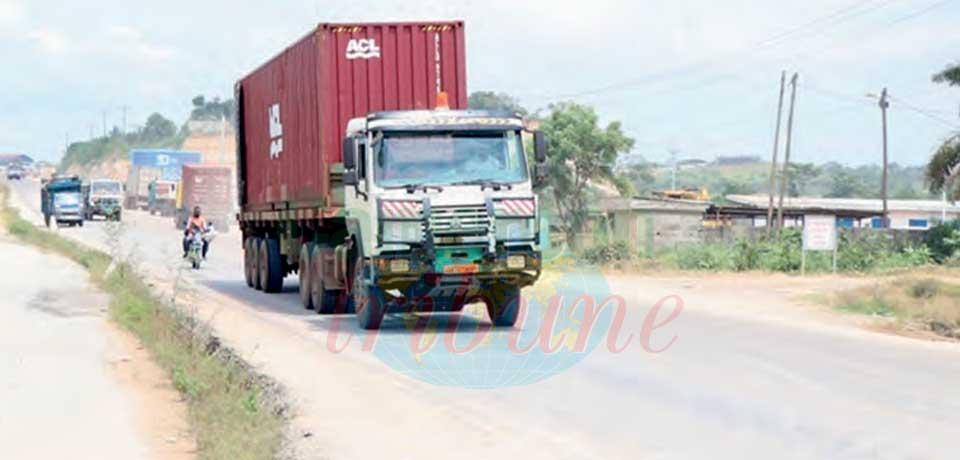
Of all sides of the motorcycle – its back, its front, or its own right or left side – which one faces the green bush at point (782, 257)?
left

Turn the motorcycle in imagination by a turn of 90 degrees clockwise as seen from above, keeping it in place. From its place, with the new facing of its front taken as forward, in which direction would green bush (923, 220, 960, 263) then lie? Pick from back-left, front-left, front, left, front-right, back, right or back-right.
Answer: back

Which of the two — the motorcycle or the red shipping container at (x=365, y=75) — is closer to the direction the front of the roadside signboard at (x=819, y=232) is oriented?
the red shipping container

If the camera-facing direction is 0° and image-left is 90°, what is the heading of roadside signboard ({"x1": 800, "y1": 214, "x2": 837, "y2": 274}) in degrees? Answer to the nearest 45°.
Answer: approximately 0°

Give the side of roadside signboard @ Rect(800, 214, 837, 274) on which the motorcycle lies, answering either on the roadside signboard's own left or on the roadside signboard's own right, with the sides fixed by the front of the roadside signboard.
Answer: on the roadside signboard's own right

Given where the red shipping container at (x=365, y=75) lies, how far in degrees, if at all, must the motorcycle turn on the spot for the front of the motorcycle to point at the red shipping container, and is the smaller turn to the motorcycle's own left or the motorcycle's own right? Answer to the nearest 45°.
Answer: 0° — it already faces it

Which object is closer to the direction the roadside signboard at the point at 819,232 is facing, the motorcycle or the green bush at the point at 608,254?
the motorcycle

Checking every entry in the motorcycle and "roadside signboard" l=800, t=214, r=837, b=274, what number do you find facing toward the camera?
2

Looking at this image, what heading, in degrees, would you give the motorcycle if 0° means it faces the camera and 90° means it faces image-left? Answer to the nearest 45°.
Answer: approximately 0°
